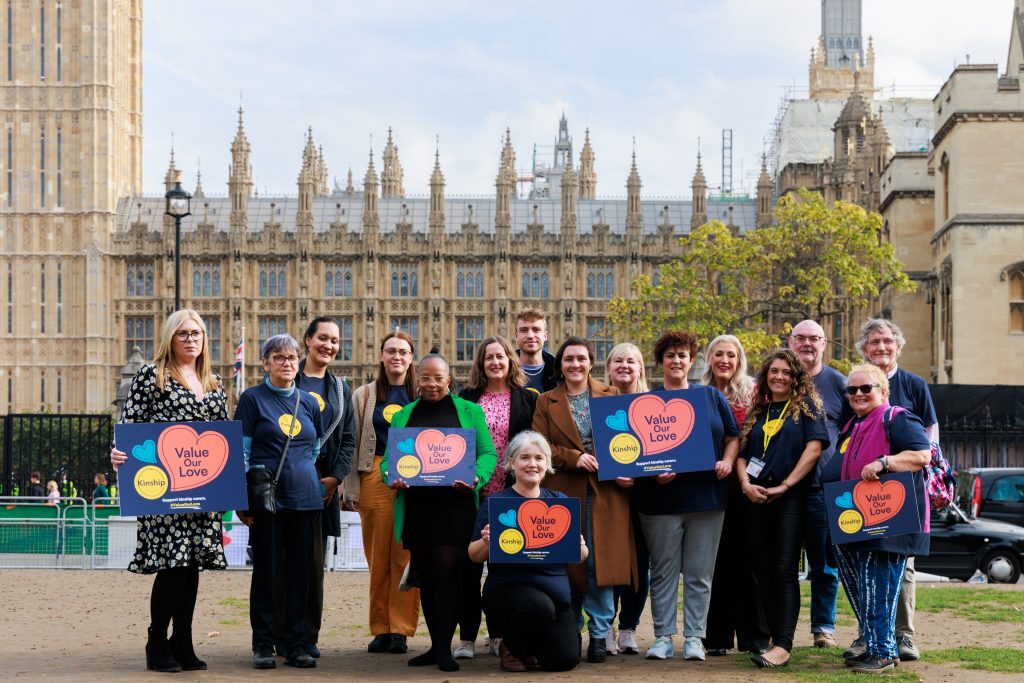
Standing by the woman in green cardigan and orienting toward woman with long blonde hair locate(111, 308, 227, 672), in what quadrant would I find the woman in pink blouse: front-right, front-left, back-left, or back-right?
back-right

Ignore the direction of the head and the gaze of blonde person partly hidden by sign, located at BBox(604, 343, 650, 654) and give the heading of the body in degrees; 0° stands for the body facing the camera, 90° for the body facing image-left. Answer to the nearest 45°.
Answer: approximately 0°

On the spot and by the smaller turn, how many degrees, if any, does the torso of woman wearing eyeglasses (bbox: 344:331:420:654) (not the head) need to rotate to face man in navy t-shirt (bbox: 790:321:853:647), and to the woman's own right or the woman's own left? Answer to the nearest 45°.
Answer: approximately 90° to the woman's own left

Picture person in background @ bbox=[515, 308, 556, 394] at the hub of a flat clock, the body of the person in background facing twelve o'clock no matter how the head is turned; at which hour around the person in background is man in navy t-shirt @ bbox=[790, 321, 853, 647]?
The man in navy t-shirt is roughly at 9 o'clock from the person in background.

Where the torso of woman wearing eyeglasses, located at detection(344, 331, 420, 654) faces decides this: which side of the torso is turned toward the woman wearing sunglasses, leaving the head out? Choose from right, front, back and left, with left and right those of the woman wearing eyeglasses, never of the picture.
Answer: left

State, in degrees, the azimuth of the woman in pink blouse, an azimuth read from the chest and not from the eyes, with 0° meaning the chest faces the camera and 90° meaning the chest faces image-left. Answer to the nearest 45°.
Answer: approximately 0°

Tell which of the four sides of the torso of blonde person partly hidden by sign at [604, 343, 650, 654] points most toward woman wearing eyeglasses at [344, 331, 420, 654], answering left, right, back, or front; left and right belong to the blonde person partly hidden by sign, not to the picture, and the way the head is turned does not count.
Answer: right
